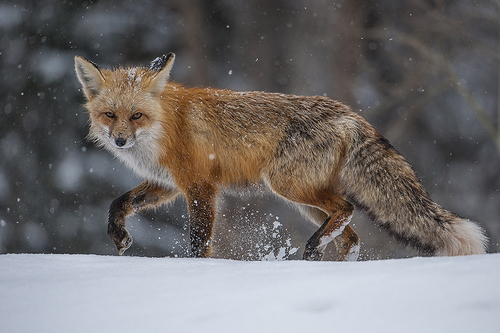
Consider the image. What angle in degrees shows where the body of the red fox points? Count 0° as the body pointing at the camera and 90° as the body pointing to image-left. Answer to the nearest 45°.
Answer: approximately 90°
